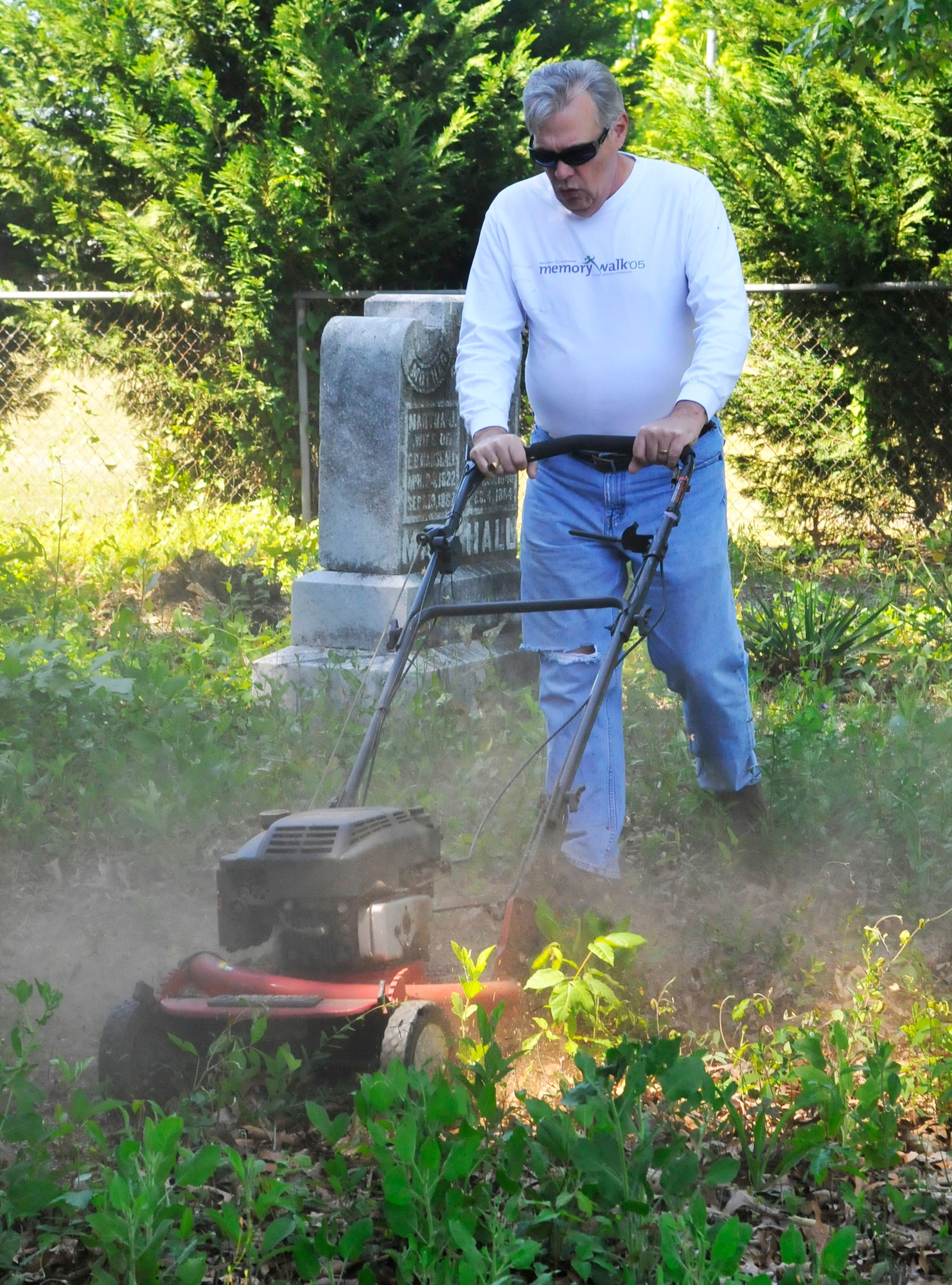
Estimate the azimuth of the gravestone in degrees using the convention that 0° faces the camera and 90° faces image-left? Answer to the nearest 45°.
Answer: approximately 315°

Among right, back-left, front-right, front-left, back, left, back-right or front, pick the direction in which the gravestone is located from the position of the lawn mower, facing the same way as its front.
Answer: back-right

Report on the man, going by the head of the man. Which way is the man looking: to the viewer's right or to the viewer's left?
to the viewer's left

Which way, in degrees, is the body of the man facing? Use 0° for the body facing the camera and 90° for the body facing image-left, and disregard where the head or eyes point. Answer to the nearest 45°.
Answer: approximately 45°

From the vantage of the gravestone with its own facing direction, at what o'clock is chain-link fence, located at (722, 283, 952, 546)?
The chain-link fence is roughly at 9 o'clock from the gravestone.

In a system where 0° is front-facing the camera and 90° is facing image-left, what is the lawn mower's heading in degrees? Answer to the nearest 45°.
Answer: approximately 45°
